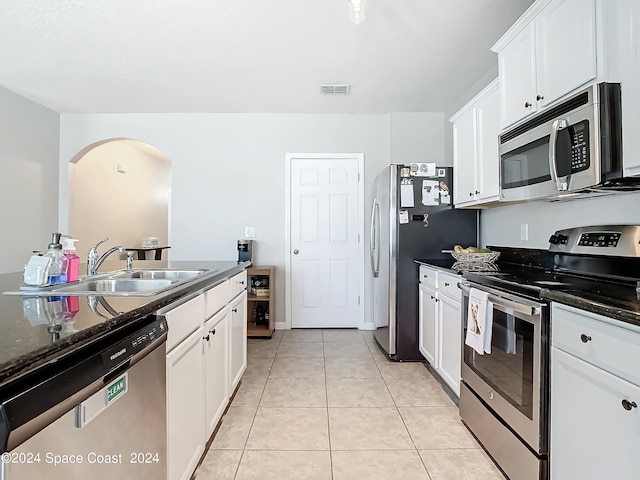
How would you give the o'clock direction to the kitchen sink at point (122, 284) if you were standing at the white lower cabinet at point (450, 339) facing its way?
The kitchen sink is roughly at 11 o'clock from the white lower cabinet.

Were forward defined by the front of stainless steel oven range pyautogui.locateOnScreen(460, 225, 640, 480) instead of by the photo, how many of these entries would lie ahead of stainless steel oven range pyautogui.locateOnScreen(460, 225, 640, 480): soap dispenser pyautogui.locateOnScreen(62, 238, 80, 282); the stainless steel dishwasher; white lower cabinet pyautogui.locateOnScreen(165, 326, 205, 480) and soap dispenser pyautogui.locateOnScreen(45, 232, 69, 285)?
4

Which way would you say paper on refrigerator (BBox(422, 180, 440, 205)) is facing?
toward the camera

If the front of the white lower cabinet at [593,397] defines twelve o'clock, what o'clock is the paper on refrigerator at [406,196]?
The paper on refrigerator is roughly at 3 o'clock from the white lower cabinet.

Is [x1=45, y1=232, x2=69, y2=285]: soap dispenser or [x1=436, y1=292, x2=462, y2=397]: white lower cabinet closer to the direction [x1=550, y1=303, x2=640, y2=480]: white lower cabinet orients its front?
the soap dispenser

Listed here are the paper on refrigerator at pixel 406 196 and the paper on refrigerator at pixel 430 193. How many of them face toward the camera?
2

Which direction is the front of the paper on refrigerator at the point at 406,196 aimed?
toward the camera

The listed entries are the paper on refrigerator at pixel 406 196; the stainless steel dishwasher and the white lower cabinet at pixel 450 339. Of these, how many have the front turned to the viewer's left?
1

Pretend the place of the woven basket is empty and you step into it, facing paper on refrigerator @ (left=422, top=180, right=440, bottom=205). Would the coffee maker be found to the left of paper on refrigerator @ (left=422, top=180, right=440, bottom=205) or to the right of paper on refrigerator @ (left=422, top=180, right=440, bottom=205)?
left

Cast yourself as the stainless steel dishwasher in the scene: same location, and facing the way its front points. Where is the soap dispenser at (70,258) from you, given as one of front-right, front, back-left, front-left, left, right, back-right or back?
back-left

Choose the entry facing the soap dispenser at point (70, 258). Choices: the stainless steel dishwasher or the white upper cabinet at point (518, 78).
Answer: the white upper cabinet

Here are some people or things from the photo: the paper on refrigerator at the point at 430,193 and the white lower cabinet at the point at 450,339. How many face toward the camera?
1

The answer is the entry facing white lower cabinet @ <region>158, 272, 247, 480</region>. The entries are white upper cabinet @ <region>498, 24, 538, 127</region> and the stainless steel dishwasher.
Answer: the white upper cabinet

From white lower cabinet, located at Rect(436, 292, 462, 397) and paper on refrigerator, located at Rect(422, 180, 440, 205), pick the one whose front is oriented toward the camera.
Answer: the paper on refrigerator

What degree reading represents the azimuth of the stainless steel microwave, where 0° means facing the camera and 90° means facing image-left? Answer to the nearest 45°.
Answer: approximately 45°

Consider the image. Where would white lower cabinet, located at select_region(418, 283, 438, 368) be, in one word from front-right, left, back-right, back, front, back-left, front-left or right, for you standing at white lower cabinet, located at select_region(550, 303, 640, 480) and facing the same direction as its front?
right
